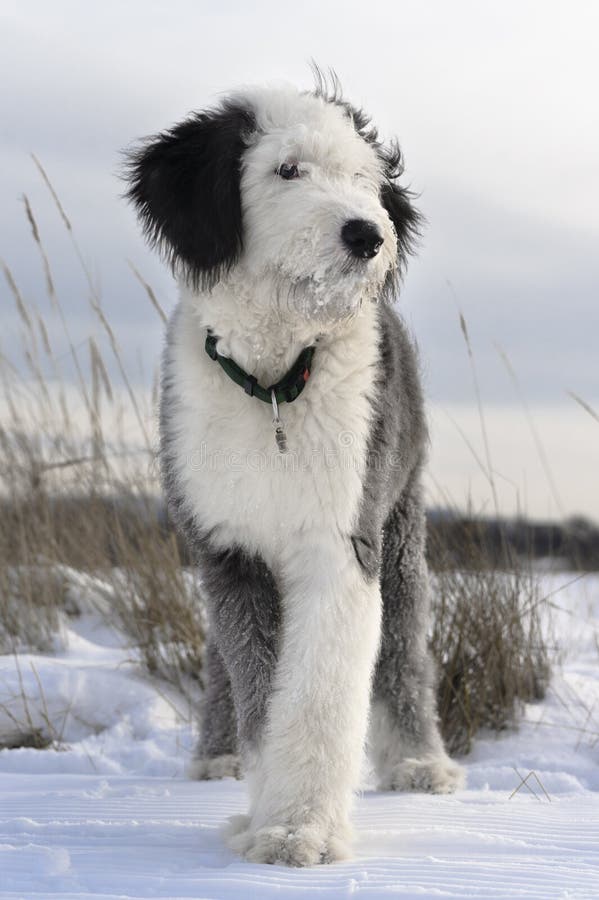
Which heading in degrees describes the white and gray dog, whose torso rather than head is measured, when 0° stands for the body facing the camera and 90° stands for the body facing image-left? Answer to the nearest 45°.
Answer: approximately 0°
